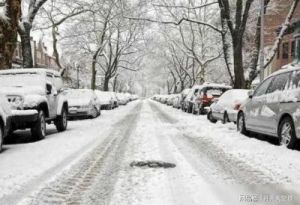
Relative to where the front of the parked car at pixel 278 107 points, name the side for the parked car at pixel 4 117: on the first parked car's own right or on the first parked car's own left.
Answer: on the first parked car's own left

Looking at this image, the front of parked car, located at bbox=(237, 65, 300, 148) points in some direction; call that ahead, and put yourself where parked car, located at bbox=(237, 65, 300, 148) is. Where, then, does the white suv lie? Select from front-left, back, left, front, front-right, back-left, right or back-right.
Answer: front-left

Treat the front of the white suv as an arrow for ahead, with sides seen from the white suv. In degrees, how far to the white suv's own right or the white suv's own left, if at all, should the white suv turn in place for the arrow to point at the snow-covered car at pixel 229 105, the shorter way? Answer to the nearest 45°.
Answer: approximately 135° to the white suv's own left

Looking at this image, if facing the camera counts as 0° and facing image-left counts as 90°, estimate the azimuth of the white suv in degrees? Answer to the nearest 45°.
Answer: approximately 45°

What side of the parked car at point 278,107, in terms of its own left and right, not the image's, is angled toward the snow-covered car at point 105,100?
front

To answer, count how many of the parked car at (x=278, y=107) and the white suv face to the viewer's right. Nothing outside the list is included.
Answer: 0

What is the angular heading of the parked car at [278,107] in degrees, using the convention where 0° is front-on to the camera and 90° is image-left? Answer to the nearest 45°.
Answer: approximately 135°

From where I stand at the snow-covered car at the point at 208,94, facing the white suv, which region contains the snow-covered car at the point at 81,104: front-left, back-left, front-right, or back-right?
front-right

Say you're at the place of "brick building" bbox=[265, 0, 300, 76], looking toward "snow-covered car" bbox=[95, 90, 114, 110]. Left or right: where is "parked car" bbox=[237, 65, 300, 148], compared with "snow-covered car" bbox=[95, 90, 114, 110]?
left

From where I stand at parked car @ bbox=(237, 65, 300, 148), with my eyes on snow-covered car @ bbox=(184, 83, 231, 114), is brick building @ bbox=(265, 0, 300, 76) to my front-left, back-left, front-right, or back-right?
front-right
